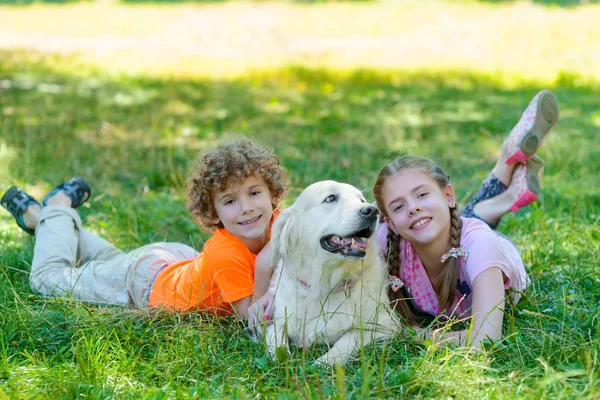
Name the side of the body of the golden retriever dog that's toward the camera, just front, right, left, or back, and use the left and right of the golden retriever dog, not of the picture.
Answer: front

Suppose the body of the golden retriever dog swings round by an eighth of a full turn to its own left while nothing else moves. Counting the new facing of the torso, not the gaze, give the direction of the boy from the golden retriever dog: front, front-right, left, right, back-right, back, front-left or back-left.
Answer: back
